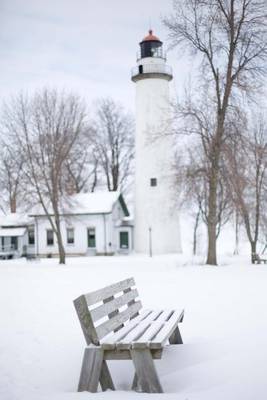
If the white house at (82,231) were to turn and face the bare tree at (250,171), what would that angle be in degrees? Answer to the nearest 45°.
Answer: approximately 45° to its left

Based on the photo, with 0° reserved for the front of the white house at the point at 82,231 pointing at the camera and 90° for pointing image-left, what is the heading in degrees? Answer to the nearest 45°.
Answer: approximately 0°

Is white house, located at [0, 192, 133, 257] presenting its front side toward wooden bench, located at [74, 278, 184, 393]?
yes

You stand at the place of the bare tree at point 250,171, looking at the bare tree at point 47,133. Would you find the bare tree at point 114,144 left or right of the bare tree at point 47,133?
right
